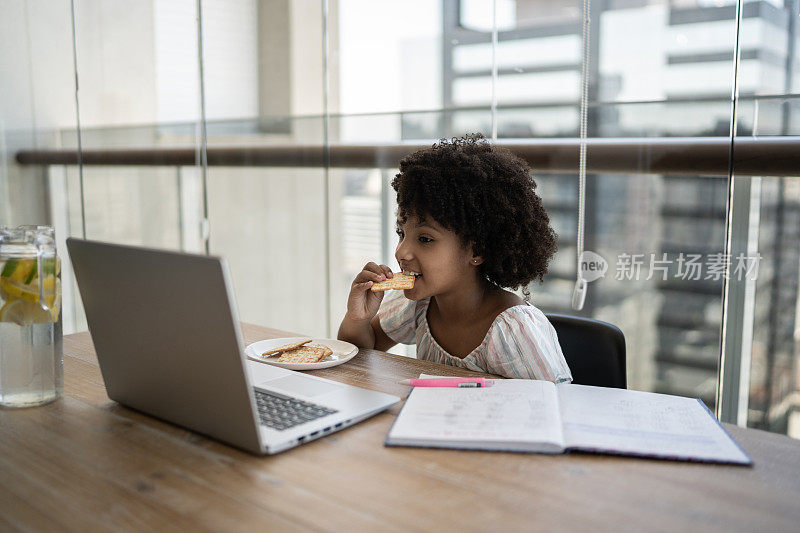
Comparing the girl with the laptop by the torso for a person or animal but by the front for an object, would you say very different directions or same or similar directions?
very different directions

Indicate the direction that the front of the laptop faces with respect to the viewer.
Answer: facing away from the viewer and to the right of the viewer

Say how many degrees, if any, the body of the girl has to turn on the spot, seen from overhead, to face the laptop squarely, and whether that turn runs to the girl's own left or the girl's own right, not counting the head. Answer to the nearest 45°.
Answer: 0° — they already face it

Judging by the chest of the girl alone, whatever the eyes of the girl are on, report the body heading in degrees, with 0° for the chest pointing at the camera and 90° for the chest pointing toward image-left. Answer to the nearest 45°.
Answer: approximately 45°

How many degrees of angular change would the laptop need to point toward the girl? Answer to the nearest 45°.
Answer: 0° — it already faces them
